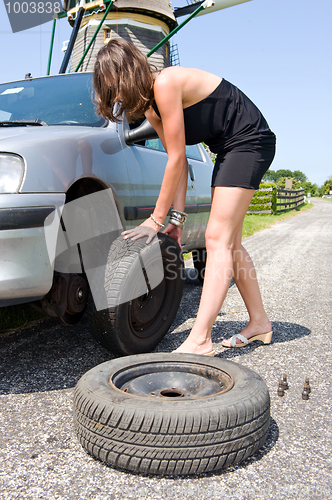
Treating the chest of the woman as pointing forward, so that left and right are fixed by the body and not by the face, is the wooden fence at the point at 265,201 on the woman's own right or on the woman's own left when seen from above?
on the woman's own right

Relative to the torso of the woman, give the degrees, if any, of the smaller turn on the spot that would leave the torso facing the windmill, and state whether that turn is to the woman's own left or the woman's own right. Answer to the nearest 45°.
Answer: approximately 90° to the woman's own right

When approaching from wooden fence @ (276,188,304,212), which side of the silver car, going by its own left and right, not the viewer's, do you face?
back

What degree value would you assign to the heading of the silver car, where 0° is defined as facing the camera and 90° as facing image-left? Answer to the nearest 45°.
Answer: approximately 45°

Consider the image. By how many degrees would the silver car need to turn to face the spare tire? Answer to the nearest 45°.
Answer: approximately 45° to its left

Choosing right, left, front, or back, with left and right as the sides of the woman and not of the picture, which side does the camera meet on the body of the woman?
left

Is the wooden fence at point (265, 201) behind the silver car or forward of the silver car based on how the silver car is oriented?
behind
